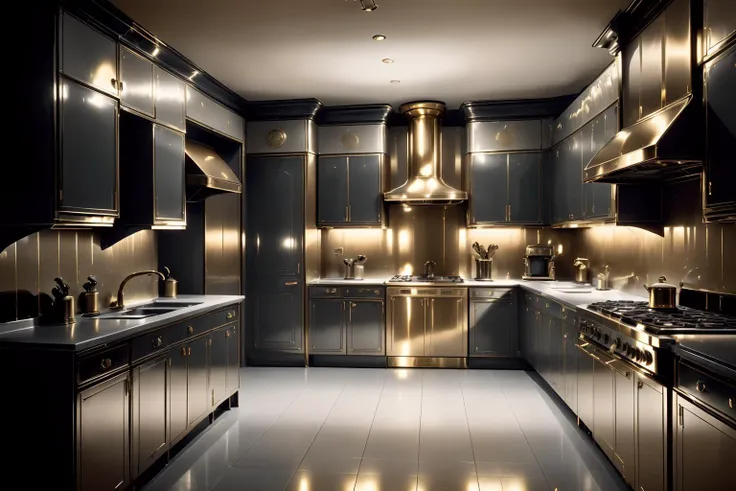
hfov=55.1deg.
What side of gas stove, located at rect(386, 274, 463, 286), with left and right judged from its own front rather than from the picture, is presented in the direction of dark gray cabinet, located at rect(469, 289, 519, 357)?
left

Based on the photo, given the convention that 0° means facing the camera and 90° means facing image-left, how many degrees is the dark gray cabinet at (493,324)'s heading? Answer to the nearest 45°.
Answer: approximately 0°

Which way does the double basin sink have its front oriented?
to the viewer's right

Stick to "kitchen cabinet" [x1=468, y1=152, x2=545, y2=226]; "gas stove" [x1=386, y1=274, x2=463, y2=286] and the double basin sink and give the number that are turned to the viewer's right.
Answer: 1

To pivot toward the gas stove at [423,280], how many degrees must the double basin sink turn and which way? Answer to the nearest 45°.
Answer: approximately 45° to its left

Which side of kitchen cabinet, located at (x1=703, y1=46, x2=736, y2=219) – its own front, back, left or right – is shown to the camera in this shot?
left

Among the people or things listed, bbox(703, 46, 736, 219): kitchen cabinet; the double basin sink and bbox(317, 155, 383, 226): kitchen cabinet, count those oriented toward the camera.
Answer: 1

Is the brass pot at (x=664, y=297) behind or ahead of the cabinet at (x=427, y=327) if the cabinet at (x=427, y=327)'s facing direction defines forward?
ahead
